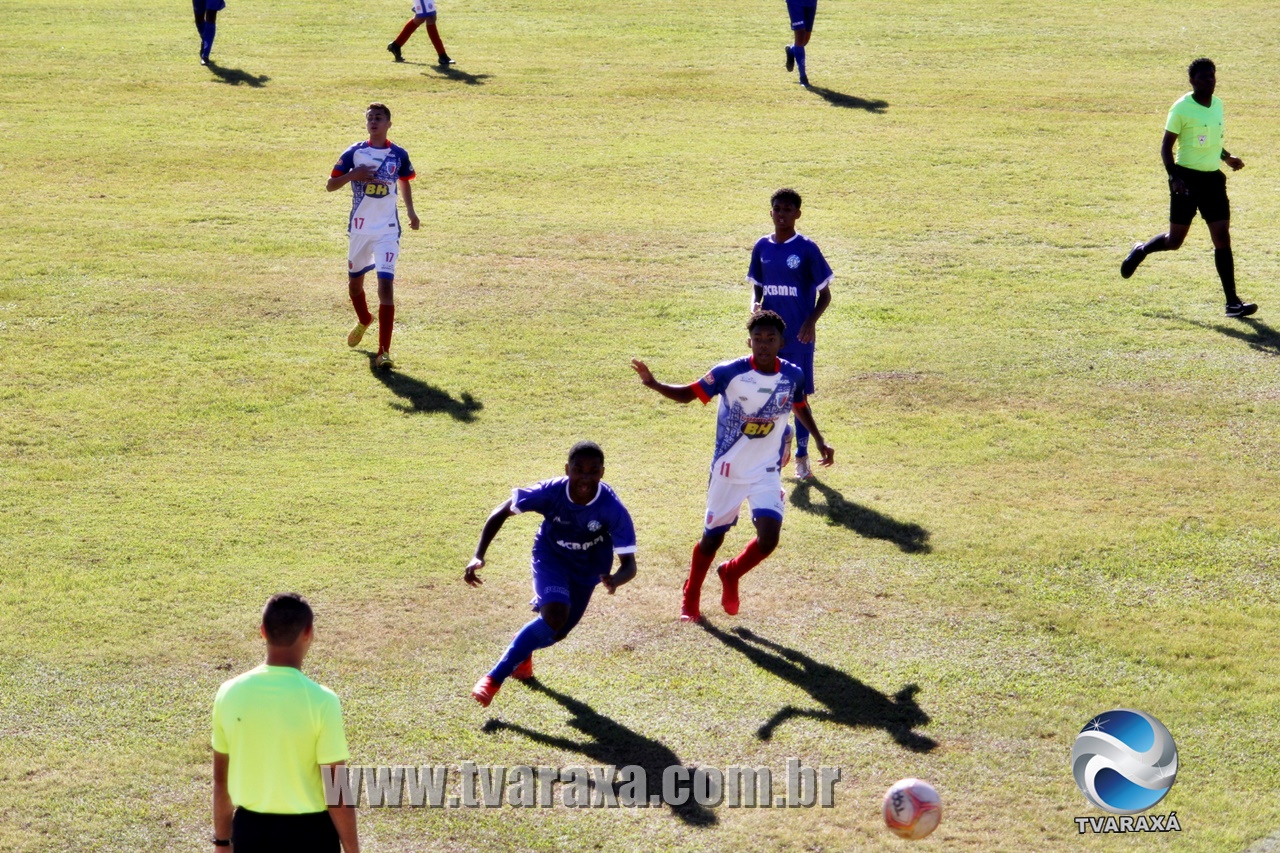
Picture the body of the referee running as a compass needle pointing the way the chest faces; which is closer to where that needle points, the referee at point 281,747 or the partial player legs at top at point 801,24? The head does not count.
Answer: the referee

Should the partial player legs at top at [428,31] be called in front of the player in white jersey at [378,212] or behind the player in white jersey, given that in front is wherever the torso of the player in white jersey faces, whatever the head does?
behind

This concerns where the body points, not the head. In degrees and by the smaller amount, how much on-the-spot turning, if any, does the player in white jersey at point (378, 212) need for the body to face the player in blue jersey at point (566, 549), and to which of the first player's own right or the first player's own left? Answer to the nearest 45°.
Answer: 0° — they already face them

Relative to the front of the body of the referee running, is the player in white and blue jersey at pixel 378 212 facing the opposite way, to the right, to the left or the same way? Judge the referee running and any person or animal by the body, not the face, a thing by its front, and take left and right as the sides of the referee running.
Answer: the same way

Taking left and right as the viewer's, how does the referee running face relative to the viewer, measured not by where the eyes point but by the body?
facing the viewer and to the right of the viewer

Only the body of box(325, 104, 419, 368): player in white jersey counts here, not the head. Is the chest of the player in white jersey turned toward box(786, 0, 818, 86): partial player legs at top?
no

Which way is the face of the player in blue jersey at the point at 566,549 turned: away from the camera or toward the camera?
toward the camera

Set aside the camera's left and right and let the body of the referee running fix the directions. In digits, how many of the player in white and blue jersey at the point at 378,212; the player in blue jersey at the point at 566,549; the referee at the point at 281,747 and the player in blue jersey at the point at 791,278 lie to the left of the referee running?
0

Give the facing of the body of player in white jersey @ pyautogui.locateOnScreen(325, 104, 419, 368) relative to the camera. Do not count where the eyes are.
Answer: toward the camera

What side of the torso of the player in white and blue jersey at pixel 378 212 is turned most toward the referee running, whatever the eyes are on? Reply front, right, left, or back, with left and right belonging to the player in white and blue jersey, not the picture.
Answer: left

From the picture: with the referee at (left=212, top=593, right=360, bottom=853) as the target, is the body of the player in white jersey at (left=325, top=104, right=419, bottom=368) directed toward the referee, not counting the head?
yes

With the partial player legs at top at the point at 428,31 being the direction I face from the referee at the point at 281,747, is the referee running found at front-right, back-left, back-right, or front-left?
front-right

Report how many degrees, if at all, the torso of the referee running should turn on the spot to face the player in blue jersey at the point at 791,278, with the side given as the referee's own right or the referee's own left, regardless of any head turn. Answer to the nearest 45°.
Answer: approximately 90° to the referee's own right

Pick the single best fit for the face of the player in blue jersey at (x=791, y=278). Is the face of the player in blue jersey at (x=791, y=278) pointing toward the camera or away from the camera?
toward the camera
